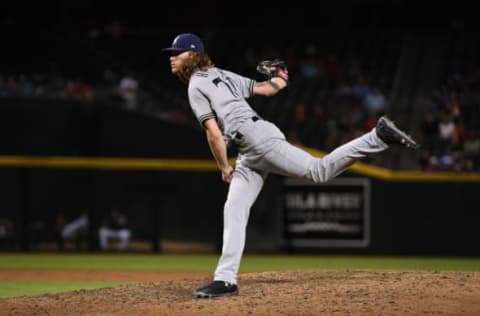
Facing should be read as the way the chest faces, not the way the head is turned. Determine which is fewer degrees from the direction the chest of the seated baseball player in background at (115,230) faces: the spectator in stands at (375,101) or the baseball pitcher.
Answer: the baseball pitcher

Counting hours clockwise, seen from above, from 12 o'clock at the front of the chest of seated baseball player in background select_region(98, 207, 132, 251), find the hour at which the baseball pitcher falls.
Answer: The baseball pitcher is roughly at 12 o'clock from the seated baseball player in background.

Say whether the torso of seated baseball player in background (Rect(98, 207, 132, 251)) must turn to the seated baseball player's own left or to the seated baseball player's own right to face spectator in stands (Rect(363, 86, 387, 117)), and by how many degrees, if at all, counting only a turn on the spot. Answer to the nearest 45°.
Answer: approximately 90° to the seated baseball player's own left

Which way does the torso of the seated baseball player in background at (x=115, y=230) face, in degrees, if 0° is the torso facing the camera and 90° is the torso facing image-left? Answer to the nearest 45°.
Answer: approximately 0°

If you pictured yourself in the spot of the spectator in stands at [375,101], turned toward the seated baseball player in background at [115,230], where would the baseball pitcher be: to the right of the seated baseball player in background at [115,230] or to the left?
left
